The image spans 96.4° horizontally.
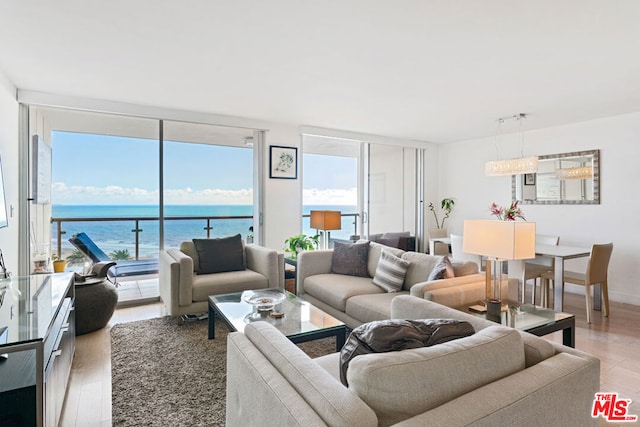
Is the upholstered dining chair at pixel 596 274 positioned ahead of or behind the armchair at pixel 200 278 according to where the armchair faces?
ahead

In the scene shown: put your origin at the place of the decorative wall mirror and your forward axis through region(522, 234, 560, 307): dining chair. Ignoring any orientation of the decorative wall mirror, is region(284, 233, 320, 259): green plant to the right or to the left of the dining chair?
right

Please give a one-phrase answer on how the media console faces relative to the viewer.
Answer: facing to the right of the viewer

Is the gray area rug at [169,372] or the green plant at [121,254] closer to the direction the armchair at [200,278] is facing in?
the gray area rug

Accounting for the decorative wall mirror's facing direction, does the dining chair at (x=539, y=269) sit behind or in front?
in front

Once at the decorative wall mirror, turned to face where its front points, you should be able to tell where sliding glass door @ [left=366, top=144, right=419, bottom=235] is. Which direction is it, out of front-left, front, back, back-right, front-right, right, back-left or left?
front-right

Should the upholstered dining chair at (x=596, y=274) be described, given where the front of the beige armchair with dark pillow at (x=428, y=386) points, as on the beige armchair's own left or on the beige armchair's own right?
on the beige armchair's own right

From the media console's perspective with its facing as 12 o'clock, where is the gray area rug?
The gray area rug is roughly at 11 o'clock from the media console.

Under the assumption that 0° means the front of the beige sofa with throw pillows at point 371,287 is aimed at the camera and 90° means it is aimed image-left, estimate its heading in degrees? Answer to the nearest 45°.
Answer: approximately 45°
